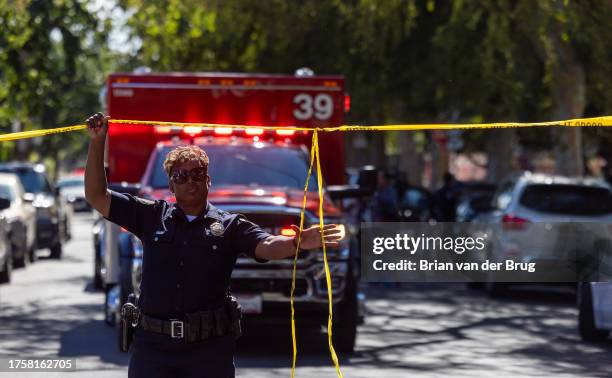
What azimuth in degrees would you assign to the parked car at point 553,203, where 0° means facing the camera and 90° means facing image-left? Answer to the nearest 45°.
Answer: approximately 180°

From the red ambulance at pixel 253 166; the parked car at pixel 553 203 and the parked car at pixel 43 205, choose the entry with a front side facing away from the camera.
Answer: the parked car at pixel 553 203

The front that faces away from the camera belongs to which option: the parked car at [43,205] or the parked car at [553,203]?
the parked car at [553,203]

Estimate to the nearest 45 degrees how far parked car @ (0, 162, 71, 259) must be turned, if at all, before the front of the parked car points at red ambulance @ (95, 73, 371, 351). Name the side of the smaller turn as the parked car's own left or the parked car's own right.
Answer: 0° — it already faces it

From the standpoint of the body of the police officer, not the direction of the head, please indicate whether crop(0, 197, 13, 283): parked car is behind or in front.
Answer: behind

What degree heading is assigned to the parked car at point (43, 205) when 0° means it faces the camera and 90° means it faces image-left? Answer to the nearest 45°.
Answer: approximately 0°

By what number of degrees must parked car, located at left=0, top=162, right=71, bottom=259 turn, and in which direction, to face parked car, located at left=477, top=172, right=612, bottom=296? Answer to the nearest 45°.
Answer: approximately 45° to its left

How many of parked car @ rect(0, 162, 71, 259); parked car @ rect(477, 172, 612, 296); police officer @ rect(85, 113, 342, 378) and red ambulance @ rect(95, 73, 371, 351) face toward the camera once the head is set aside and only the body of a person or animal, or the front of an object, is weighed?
3
